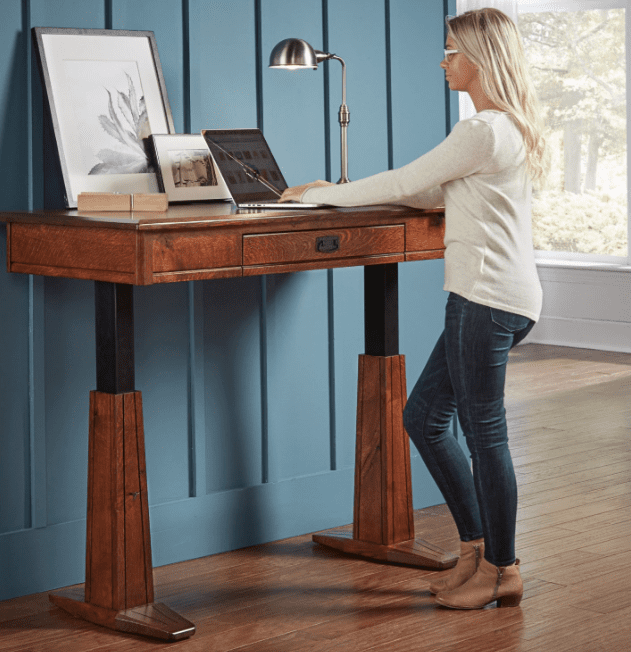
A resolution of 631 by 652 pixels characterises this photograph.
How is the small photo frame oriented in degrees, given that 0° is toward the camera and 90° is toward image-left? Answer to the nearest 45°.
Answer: approximately 315°

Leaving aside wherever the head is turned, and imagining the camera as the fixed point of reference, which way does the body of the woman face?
to the viewer's left

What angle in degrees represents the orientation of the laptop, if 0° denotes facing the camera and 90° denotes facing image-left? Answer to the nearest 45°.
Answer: approximately 315°

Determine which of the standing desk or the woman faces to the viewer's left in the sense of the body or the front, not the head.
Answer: the woman

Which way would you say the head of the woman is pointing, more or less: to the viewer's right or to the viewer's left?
to the viewer's left

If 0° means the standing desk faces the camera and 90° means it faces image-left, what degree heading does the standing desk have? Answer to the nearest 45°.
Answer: approximately 315°
